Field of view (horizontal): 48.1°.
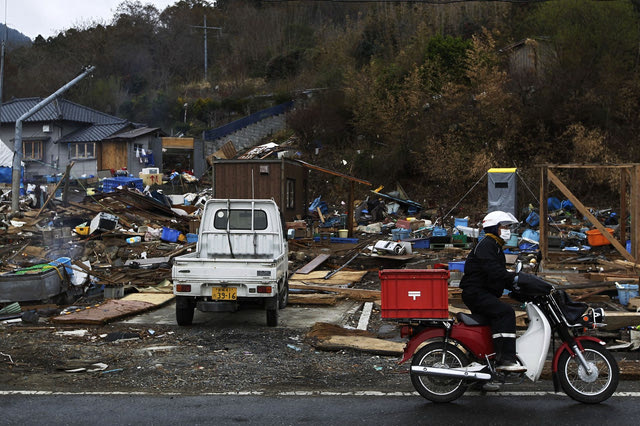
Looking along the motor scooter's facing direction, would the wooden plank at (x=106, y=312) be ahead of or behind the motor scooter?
behind

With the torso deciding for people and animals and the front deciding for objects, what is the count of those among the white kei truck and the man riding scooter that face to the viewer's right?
1

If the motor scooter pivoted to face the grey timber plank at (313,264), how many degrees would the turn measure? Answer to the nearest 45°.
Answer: approximately 135° to its left

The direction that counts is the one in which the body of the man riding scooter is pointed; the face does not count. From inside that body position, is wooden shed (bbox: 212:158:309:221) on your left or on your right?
on your left

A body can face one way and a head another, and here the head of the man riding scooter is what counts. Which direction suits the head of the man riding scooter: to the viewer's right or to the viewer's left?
to the viewer's right

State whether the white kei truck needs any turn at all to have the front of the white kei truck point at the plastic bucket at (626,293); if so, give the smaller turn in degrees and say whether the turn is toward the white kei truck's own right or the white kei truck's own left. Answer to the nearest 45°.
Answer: approximately 90° to the white kei truck's own right

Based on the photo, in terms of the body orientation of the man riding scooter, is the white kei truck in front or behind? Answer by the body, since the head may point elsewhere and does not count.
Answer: behind

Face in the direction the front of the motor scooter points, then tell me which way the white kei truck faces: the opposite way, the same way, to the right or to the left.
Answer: to the left

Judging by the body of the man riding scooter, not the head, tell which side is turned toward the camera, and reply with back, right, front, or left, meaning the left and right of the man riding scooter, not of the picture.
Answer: right

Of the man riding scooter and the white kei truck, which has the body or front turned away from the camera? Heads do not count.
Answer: the white kei truck

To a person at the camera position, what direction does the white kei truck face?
facing away from the viewer

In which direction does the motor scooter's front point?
to the viewer's right

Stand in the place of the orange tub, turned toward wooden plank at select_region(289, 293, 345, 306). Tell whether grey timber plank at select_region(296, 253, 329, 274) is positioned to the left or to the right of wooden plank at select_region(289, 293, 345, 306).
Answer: right

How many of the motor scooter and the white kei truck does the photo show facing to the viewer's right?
1

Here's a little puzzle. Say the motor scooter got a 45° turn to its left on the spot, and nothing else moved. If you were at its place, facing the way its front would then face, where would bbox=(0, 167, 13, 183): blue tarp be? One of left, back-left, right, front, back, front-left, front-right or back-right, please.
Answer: left

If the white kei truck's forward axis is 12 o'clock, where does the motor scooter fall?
The motor scooter is roughly at 5 o'clock from the white kei truck.
